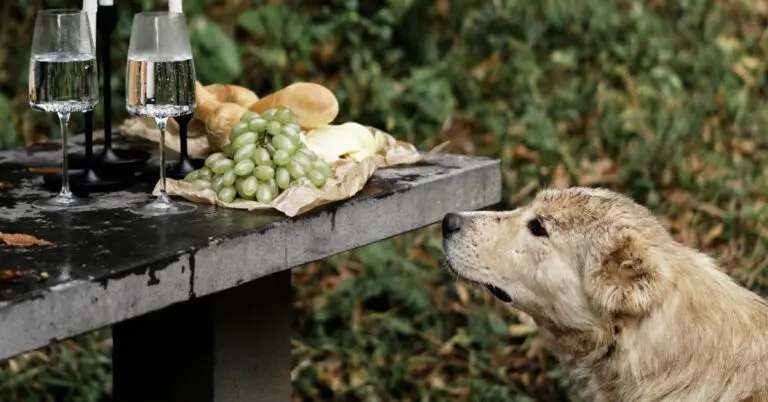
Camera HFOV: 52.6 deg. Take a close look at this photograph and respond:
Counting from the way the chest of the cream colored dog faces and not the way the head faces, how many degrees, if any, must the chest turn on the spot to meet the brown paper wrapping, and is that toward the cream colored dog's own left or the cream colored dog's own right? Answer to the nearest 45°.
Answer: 0° — it already faces it

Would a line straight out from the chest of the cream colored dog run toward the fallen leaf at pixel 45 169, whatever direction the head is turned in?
yes

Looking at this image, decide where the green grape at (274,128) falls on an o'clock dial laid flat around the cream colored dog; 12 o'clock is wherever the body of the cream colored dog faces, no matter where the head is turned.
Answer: The green grape is roughly at 12 o'clock from the cream colored dog.

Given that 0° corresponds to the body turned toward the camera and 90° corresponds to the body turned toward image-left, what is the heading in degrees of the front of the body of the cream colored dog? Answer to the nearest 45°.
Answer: approximately 90°

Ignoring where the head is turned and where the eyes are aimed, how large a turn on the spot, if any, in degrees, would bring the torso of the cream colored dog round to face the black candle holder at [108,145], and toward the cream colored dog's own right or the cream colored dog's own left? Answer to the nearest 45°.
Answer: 0° — it already faces it
